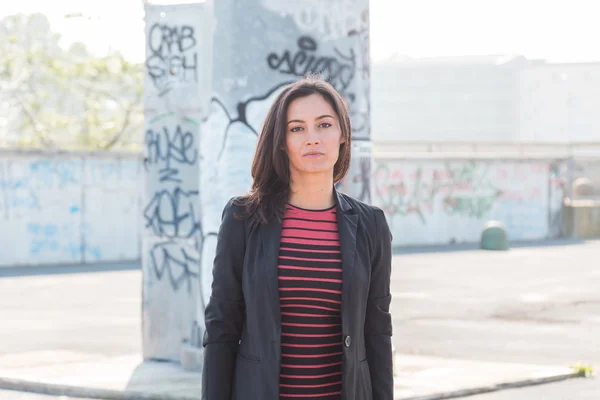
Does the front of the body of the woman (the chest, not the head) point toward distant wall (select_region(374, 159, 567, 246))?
no

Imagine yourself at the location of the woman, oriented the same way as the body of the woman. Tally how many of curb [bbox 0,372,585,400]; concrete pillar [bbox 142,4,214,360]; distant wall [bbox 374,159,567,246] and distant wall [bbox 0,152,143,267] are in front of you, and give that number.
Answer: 0

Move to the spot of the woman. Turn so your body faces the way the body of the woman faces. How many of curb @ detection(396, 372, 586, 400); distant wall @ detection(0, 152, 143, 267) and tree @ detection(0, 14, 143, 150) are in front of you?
0

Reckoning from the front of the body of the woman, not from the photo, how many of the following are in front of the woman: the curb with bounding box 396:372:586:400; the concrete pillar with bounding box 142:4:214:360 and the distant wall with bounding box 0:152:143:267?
0

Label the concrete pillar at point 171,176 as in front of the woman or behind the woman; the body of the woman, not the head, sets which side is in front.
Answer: behind

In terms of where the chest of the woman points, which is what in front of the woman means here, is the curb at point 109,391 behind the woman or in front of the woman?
behind

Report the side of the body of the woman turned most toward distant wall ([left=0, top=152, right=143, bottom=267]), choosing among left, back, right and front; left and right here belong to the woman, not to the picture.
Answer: back

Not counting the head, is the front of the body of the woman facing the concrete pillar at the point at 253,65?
no

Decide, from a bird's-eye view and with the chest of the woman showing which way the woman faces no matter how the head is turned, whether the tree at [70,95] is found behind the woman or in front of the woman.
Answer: behind

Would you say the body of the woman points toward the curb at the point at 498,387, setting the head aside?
no

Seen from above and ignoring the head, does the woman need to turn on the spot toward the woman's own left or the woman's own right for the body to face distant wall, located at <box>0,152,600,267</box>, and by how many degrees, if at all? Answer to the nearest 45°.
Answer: approximately 180°

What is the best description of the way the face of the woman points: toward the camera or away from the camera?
toward the camera

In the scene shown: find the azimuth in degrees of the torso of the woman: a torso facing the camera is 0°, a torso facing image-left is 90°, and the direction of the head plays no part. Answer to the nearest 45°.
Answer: approximately 0°
